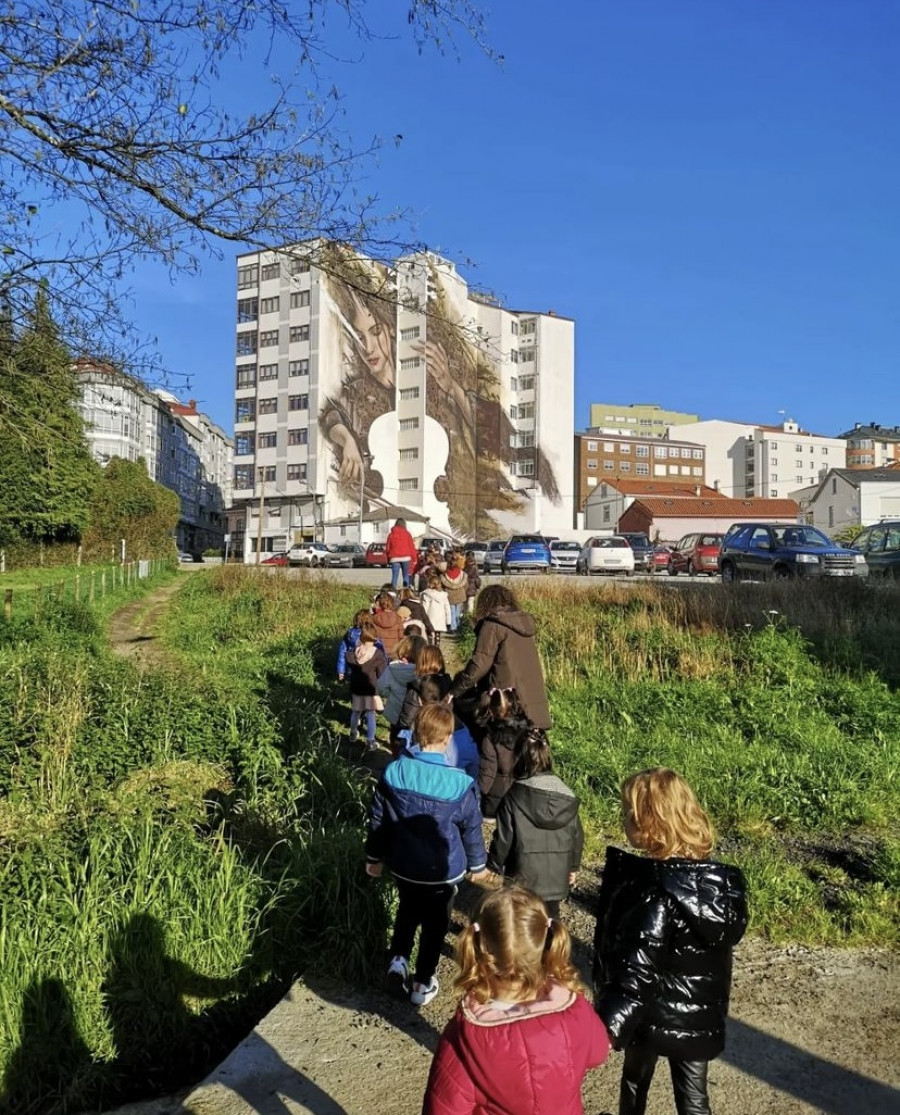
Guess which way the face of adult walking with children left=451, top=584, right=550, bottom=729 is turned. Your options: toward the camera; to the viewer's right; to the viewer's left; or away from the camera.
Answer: away from the camera

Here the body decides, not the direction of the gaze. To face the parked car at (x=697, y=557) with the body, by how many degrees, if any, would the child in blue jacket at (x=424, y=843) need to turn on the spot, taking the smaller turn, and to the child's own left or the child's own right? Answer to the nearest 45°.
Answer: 0° — they already face it

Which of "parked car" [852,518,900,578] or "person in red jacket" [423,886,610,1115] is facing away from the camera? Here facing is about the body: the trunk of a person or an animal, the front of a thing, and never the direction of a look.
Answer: the person in red jacket

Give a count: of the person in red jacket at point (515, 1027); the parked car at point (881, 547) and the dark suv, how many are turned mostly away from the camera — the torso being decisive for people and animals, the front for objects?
1

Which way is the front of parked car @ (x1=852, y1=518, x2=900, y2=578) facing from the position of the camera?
facing the viewer and to the left of the viewer

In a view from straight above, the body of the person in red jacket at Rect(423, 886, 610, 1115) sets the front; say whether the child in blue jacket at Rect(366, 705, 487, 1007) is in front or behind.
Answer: in front

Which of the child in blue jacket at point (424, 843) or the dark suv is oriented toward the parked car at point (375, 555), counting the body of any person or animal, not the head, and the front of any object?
the child in blue jacket

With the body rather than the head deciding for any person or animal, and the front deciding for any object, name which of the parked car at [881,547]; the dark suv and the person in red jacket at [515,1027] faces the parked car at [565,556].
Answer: the person in red jacket

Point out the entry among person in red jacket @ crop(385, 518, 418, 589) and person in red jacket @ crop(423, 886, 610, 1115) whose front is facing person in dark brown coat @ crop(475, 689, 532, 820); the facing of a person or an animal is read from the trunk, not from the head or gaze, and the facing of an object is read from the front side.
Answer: person in red jacket @ crop(423, 886, 610, 1115)

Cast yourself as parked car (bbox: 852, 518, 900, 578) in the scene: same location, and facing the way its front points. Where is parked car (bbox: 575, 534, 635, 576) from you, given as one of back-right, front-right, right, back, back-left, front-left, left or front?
right

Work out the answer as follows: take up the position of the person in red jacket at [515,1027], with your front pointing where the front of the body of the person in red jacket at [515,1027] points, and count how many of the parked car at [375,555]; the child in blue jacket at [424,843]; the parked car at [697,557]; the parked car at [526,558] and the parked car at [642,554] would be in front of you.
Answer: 5

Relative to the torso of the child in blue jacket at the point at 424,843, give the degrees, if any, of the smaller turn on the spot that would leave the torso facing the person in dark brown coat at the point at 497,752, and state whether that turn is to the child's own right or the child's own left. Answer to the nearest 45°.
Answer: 0° — they already face them

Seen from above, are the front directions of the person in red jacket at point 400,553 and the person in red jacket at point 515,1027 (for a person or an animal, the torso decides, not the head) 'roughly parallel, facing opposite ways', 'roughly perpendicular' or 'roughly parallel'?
roughly parallel

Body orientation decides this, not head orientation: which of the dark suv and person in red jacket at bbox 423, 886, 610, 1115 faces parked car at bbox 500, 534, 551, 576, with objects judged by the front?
the person in red jacket

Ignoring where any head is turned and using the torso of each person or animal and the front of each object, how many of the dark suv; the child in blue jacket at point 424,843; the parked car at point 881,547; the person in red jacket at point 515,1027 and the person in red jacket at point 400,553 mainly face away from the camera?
3

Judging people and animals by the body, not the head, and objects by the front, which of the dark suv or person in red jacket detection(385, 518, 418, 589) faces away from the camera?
the person in red jacket

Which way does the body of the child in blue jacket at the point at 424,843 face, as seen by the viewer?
away from the camera

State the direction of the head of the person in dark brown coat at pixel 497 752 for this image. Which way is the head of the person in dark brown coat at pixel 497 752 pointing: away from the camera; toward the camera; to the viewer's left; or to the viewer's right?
away from the camera

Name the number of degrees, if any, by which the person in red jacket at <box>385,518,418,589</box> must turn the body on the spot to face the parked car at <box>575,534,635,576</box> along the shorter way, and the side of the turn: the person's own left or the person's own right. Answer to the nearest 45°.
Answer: approximately 45° to the person's own right

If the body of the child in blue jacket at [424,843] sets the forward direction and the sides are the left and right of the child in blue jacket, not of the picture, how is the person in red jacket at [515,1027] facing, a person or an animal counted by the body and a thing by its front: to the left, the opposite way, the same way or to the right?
the same way

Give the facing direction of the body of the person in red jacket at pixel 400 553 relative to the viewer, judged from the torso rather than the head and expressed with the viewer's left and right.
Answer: facing away from the viewer

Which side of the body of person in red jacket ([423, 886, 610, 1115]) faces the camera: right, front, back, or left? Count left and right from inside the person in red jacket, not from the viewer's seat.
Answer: back
